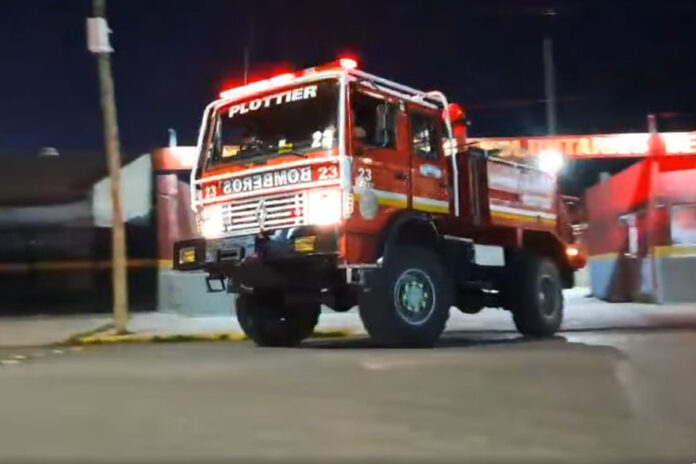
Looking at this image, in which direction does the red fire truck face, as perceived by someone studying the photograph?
facing the viewer and to the left of the viewer

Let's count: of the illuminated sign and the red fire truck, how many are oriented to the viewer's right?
0

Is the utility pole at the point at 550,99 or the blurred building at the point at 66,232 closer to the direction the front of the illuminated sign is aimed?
the blurred building

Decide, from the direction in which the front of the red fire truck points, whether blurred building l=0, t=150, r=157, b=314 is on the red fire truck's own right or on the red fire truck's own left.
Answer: on the red fire truck's own right

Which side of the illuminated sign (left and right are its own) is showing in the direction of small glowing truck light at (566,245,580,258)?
front

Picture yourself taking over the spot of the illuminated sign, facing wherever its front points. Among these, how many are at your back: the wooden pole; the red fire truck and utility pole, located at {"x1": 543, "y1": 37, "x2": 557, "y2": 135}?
1

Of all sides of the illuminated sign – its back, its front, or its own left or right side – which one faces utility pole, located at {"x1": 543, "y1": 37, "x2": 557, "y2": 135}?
back

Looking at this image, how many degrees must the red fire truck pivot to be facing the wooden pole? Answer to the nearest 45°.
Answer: approximately 90° to its right

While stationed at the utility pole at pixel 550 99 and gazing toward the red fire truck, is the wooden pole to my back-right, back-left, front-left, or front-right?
front-right

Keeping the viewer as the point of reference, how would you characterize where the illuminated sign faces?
facing the viewer

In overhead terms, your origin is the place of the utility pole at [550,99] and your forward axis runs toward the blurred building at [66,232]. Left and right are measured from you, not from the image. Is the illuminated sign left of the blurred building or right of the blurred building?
left

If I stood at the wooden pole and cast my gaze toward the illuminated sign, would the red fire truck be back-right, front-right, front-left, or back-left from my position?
front-right
